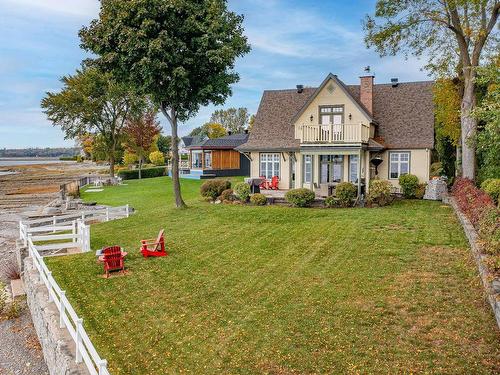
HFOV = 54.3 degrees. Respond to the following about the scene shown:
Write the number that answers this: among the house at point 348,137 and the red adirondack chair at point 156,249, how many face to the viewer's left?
1

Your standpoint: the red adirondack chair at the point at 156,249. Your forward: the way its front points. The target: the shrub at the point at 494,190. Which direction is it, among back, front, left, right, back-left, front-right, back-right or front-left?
back

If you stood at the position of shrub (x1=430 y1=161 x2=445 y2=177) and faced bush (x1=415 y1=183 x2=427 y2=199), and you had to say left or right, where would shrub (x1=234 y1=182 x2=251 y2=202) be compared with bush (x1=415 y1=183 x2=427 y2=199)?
right

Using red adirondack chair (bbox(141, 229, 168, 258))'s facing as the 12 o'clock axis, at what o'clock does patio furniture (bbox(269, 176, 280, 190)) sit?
The patio furniture is roughly at 4 o'clock from the red adirondack chair.

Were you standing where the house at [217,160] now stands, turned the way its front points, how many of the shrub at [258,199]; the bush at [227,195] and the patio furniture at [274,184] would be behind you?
0

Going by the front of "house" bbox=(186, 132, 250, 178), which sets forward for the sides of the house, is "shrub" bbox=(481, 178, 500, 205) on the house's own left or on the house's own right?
on the house's own left

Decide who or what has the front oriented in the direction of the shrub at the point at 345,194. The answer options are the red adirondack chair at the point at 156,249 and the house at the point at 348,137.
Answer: the house

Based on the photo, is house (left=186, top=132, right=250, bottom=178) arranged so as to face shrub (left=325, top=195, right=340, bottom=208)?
no

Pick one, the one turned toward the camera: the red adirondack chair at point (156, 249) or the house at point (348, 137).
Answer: the house

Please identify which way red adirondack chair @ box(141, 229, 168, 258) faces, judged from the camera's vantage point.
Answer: facing to the left of the viewer

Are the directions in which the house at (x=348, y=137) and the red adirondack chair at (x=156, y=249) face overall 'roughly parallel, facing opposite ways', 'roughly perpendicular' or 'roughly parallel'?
roughly perpendicular

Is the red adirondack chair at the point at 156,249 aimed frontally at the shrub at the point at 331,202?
no

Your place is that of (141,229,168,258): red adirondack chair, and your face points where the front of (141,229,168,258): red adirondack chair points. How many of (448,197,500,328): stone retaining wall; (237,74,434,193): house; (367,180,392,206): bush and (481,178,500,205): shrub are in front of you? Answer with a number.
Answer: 0

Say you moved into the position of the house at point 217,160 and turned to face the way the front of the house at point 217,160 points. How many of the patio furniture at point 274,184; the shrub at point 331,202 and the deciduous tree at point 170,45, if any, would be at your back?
0

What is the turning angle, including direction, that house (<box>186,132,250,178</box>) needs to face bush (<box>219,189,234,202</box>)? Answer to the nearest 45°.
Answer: approximately 45° to its left

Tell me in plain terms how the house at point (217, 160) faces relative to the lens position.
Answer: facing the viewer and to the left of the viewer

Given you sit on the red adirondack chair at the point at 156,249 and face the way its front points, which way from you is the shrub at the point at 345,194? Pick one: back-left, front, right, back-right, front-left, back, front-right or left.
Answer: back-right

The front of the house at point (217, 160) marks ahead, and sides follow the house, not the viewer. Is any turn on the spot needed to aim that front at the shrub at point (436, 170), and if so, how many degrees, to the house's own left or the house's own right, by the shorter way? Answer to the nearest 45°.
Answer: approximately 90° to the house's own left

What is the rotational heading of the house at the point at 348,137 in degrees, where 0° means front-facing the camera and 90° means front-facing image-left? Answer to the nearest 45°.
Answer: approximately 0°
